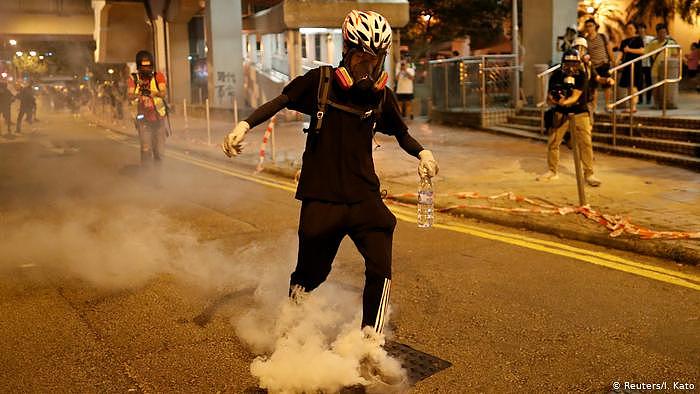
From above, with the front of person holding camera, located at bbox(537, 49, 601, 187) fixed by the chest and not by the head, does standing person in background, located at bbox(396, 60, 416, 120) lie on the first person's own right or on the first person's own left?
on the first person's own right

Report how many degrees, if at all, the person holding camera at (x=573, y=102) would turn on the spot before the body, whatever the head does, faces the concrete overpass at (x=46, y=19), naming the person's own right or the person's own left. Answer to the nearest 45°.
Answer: approximately 90° to the person's own right

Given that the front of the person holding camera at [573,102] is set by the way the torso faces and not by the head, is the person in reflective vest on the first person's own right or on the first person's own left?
on the first person's own right

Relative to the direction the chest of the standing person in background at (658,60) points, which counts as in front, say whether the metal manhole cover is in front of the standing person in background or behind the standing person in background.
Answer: in front

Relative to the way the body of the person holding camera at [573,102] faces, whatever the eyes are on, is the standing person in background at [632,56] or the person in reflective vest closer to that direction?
the person in reflective vest

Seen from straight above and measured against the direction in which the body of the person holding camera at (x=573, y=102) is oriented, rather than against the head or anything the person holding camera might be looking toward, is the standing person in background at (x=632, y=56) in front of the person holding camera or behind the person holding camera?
behind

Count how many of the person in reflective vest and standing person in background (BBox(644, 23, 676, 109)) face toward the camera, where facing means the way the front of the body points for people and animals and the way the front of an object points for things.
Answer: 2

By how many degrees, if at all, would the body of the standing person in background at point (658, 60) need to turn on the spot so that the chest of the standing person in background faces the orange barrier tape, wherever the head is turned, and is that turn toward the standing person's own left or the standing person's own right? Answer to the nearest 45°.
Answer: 0° — they already face it

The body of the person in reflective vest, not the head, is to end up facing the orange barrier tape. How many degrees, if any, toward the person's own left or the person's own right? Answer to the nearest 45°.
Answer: approximately 45° to the person's own left

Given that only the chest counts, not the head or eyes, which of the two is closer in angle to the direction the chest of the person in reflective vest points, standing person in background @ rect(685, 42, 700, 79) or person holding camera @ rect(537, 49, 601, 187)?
the person holding camera

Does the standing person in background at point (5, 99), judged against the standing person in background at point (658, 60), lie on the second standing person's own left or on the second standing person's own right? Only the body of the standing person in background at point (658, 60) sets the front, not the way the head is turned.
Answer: on the second standing person's own right
